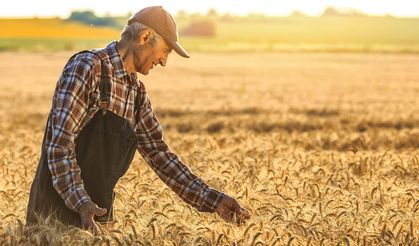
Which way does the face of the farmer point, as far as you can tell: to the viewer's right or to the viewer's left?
to the viewer's right

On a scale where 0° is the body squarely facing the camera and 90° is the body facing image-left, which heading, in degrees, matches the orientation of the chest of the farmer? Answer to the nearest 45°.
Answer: approximately 315°
